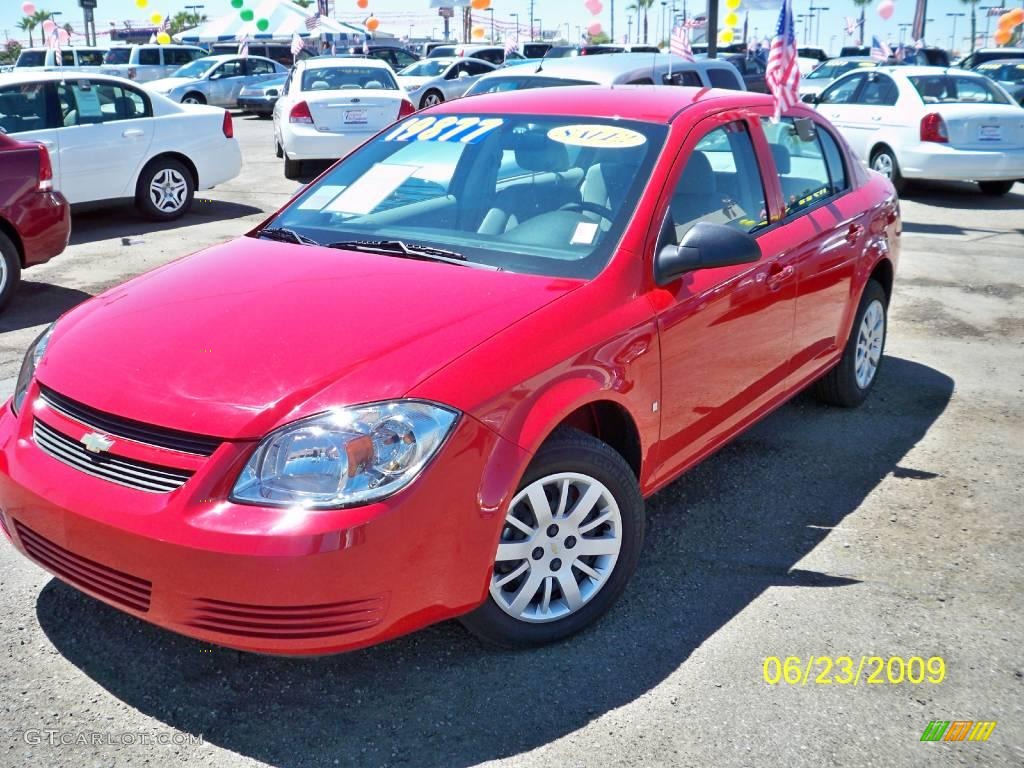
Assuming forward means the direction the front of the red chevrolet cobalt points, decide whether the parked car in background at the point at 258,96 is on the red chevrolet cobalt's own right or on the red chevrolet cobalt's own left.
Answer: on the red chevrolet cobalt's own right

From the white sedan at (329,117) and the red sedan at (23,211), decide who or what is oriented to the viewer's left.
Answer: the red sedan

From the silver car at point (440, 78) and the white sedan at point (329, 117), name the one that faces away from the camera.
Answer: the white sedan

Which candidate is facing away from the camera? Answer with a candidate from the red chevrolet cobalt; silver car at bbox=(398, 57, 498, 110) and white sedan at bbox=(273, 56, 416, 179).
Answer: the white sedan

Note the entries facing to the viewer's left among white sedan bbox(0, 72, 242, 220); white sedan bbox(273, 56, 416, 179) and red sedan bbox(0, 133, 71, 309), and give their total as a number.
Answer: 2

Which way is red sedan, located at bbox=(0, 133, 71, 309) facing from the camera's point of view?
to the viewer's left

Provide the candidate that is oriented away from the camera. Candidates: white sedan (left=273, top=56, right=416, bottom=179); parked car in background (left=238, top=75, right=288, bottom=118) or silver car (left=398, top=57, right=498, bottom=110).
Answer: the white sedan

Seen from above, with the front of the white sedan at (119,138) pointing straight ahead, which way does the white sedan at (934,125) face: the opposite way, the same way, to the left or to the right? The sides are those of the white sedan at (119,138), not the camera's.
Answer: to the right

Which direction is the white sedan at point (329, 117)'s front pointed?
away from the camera

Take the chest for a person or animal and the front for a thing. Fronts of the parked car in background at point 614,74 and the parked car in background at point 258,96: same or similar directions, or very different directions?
same or similar directions
